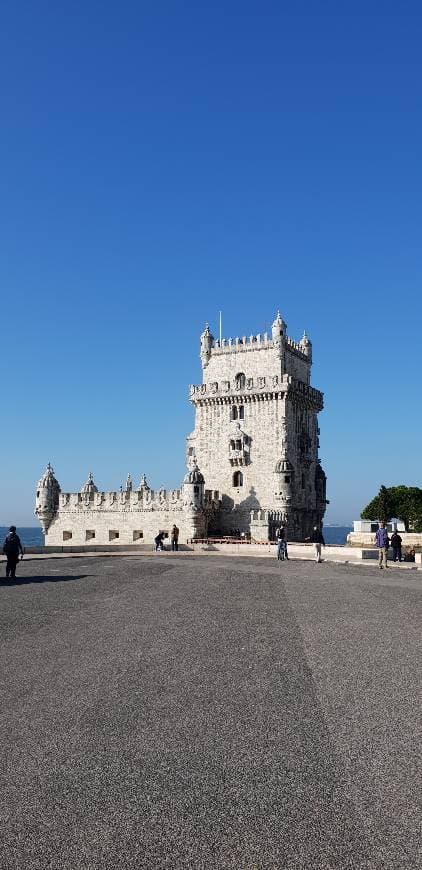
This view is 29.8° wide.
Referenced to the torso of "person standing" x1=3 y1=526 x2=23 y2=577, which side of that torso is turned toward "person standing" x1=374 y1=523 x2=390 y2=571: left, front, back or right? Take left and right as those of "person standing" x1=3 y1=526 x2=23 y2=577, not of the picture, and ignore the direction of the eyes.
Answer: right

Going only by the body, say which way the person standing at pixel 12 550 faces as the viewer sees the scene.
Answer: away from the camera

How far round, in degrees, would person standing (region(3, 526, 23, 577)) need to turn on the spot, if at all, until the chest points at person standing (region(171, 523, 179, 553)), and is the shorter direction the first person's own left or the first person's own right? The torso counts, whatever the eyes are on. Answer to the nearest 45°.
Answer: approximately 45° to the first person's own right
